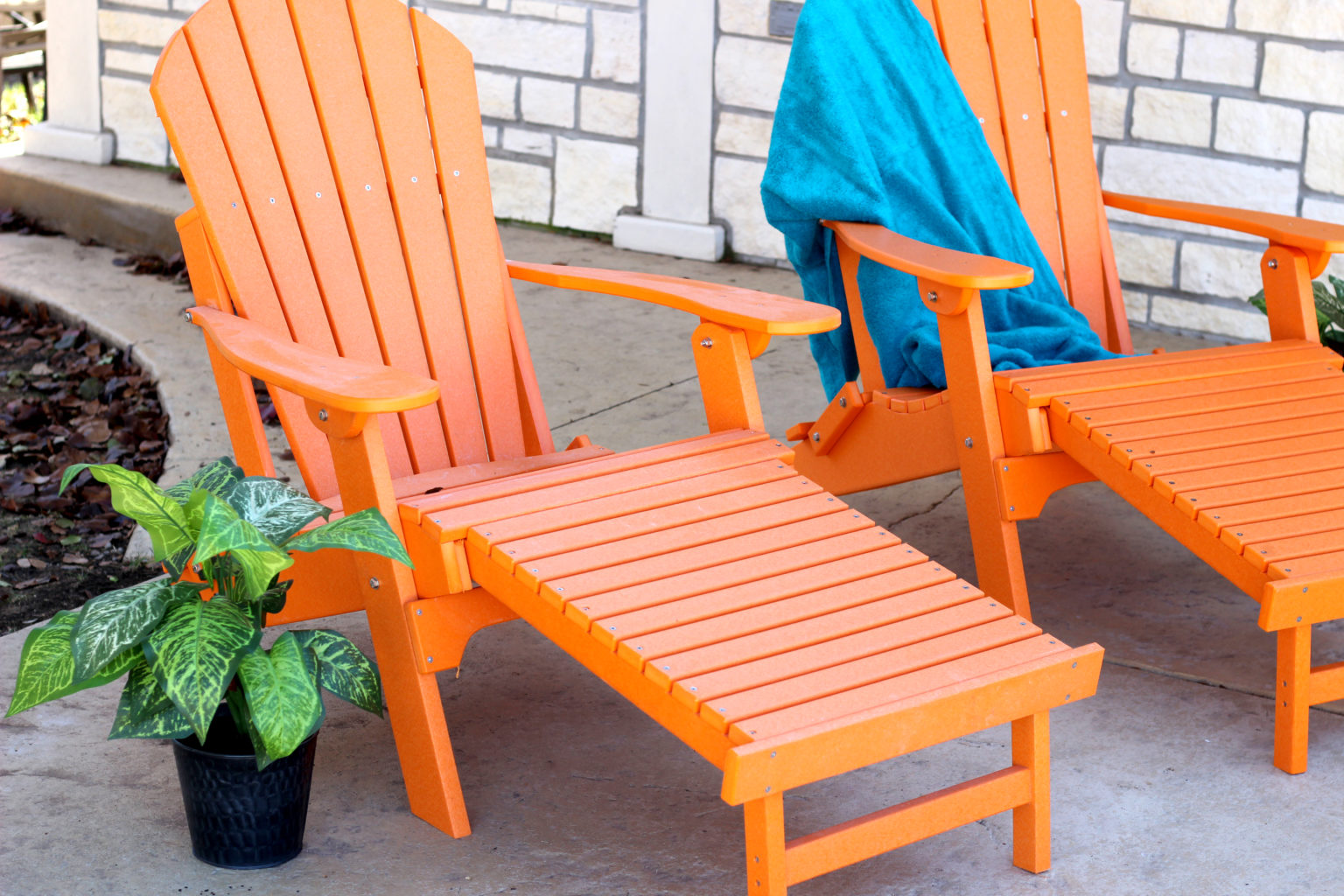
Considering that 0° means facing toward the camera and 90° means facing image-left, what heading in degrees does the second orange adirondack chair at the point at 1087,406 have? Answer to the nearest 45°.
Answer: approximately 315°

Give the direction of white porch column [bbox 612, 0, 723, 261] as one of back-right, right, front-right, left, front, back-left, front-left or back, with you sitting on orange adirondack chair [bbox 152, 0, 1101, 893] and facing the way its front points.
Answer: back-left

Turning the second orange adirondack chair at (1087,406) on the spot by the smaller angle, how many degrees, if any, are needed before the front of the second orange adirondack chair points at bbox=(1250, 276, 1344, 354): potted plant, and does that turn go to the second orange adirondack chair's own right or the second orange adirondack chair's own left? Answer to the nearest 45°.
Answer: approximately 90° to the second orange adirondack chair's own left

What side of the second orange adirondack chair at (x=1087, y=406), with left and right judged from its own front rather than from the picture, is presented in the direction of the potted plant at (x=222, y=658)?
right

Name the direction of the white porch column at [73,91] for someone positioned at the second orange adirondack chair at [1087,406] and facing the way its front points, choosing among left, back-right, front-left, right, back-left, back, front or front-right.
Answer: back

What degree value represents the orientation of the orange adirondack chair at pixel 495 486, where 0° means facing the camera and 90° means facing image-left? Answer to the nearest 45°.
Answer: approximately 315°

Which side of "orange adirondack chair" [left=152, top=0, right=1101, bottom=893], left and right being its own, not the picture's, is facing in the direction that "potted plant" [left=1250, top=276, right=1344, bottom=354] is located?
left
